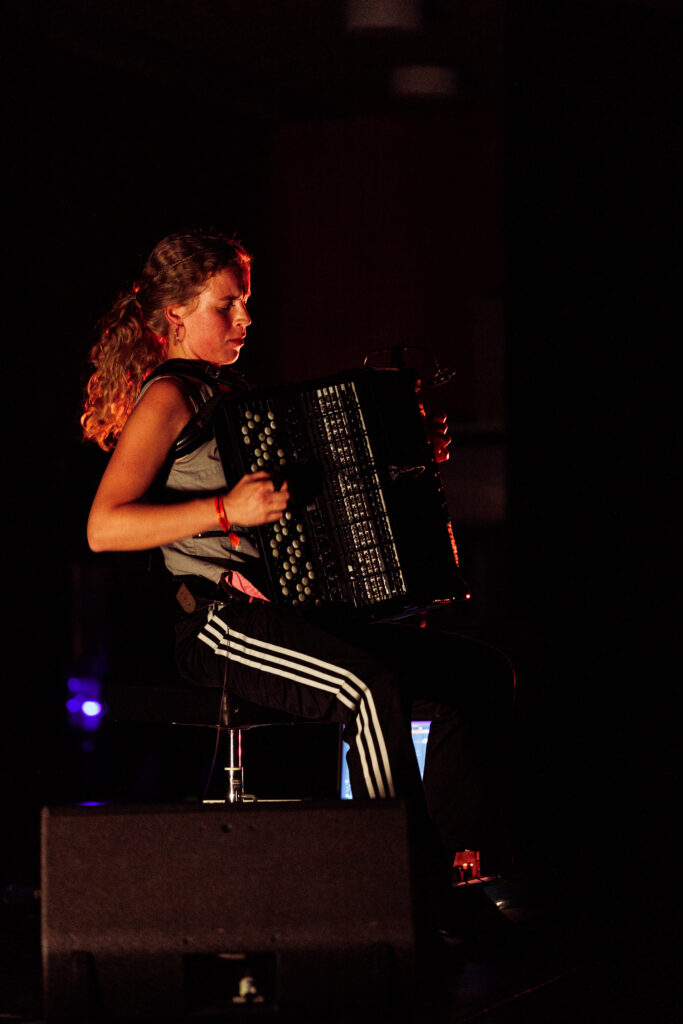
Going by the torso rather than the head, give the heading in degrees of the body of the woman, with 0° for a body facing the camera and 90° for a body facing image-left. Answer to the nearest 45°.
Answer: approximately 270°

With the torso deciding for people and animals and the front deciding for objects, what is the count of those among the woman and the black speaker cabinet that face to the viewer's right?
1

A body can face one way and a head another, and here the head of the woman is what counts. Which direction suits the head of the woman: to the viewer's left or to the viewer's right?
to the viewer's right

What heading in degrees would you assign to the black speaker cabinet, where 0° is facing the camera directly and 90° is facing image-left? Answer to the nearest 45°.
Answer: approximately 180°

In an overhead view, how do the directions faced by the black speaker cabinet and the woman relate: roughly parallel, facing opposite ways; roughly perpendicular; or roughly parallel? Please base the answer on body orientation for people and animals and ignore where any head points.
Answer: roughly perpendicular

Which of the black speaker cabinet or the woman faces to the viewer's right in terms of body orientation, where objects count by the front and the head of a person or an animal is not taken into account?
the woman
